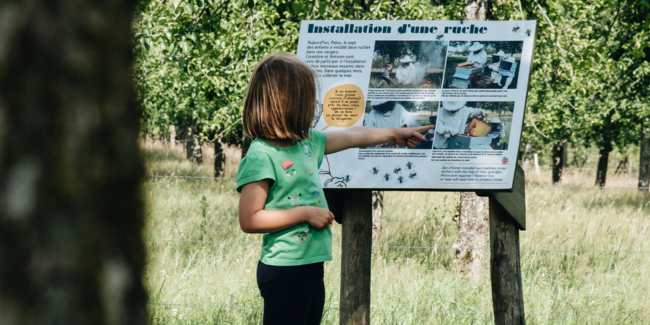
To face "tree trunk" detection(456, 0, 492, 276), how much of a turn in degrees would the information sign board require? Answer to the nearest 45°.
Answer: approximately 180°

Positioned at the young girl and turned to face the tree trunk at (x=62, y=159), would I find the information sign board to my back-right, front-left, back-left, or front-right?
back-left

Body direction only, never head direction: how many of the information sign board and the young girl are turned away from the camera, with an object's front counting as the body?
0

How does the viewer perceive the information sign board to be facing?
facing the viewer

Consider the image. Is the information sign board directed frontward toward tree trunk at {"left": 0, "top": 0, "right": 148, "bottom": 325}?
yes

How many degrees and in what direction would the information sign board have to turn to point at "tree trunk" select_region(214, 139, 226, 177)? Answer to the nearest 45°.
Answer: approximately 135° to its right

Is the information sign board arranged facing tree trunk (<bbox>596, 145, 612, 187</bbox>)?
no

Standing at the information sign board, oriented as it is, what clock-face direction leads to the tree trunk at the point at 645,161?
The tree trunk is roughly at 7 o'clock from the information sign board.

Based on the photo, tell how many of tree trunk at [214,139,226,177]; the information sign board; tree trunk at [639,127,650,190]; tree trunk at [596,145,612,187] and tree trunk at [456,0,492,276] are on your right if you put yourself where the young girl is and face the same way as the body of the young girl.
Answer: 0

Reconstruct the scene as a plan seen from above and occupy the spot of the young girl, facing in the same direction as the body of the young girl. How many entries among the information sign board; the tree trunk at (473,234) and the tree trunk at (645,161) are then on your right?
0

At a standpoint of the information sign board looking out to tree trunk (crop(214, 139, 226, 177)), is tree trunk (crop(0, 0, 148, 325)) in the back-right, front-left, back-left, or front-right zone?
back-left

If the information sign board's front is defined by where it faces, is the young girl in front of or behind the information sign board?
in front

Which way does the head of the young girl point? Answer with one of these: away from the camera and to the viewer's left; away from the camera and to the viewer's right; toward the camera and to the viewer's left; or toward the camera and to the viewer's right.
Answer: away from the camera and to the viewer's right
